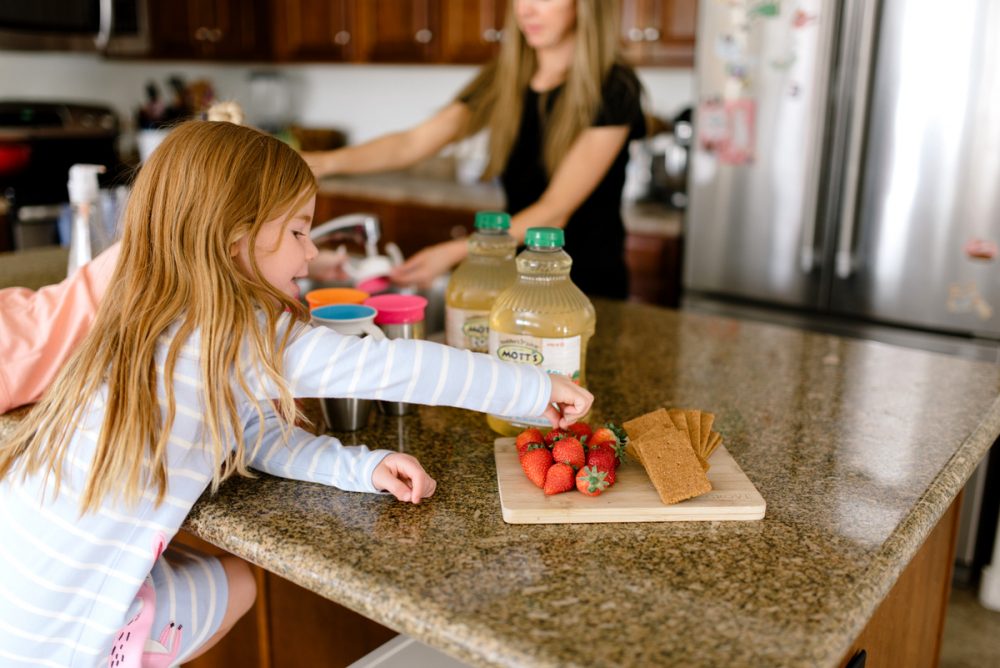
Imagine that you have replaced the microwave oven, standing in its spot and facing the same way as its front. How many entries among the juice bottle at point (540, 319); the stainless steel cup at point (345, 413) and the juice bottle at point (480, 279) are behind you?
0

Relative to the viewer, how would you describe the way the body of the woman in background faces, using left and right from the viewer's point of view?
facing the viewer and to the left of the viewer

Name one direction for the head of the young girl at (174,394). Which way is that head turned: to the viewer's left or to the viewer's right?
to the viewer's right

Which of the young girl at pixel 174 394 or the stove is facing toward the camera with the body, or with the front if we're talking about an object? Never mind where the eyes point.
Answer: the stove

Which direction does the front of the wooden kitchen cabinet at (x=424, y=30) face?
toward the camera

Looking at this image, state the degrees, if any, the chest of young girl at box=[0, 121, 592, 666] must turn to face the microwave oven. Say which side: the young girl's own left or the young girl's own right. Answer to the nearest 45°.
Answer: approximately 90° to the young girl's own left

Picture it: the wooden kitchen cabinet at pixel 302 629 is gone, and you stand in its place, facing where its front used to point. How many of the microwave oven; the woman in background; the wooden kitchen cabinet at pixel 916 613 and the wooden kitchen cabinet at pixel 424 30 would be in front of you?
0

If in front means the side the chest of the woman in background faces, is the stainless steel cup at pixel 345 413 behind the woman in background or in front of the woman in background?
in front

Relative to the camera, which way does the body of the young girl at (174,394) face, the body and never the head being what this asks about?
to the viewer's right

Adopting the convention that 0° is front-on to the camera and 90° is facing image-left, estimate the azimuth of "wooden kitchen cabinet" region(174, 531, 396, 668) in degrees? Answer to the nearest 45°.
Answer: approximately 45°

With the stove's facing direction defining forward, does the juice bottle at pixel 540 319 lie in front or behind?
in front

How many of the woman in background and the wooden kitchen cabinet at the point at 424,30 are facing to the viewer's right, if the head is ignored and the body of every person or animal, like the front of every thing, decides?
0

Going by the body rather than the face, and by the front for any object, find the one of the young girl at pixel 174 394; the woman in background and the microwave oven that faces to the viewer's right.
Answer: the young girl

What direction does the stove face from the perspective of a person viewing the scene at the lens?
facing the viewer

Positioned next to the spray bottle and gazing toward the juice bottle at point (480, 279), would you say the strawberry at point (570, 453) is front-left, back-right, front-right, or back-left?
front-right

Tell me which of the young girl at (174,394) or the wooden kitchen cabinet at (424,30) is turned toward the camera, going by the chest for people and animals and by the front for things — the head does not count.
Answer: the wooden kitchen cabinet

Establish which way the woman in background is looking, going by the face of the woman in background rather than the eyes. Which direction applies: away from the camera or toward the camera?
toward the camera
